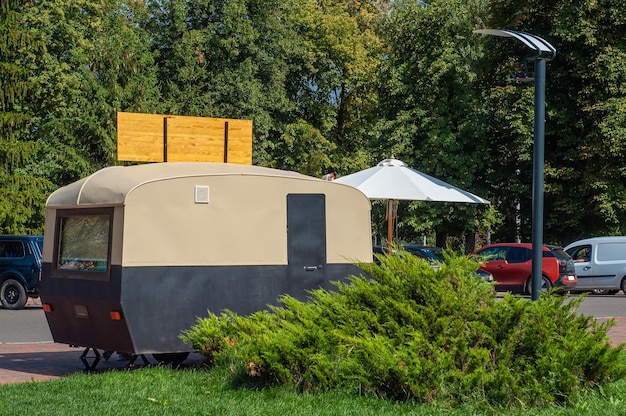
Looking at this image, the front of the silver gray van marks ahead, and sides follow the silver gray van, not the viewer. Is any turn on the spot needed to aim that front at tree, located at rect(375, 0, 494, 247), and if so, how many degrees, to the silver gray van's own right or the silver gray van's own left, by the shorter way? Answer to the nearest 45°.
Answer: approximately 45° to the silver gray van's own right

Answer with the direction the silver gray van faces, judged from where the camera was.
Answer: facing to the left of the viewer

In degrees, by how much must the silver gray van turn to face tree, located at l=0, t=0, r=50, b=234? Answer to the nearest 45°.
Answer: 0° — it already faces it
